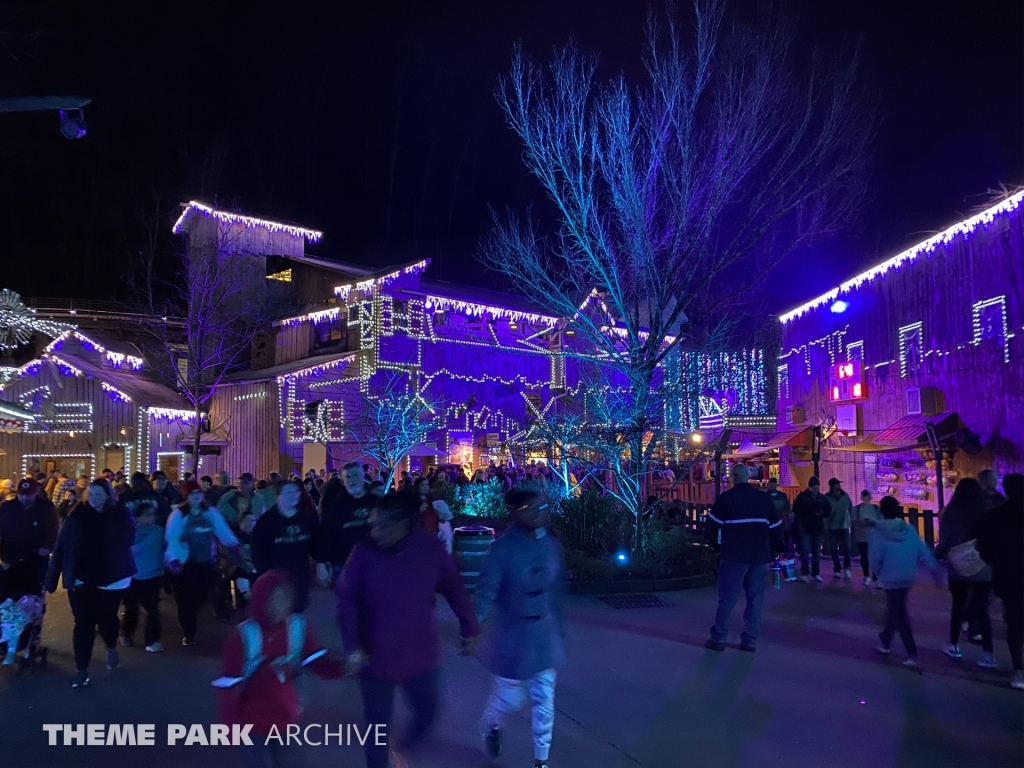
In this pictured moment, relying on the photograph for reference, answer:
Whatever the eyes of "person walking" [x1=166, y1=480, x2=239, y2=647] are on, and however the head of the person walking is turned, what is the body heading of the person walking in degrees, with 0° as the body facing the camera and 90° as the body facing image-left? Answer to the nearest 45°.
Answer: approximately 0°

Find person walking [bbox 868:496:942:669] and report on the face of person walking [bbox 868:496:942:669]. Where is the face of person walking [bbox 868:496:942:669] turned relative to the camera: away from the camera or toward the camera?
away from the camera

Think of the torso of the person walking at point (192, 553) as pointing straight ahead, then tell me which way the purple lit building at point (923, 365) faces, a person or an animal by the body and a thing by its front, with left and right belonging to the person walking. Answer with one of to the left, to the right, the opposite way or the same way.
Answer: to the right

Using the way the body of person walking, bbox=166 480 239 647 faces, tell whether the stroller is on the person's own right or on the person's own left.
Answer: on the person's own right

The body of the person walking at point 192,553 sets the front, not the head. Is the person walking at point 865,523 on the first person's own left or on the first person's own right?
on the first person's own left

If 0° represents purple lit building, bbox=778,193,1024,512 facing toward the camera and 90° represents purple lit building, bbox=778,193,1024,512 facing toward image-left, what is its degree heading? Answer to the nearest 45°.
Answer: approximately 45°
